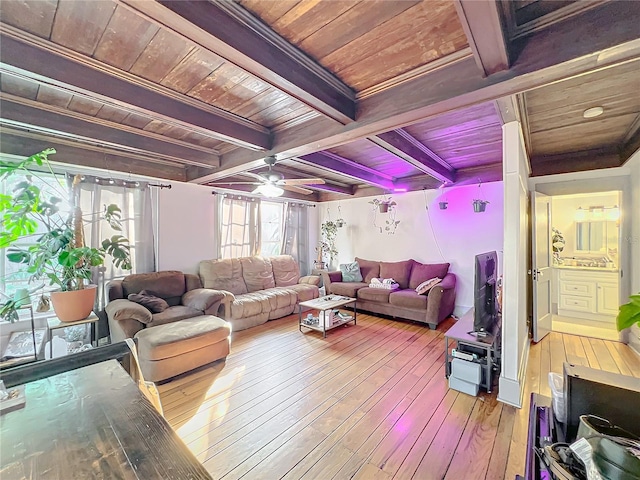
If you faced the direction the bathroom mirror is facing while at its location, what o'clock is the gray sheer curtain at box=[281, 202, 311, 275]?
The gray sheer curtain is roughly at 2 o'clock from the bathroom mirror.

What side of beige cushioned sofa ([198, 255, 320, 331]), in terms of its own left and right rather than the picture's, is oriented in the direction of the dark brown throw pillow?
right

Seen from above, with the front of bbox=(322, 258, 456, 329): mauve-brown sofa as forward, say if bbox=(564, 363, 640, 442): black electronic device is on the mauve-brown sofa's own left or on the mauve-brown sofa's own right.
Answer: on the mauve-brown sofa's own left

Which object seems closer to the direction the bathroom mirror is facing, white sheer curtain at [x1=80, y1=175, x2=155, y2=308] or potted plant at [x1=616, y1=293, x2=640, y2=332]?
the potted plant

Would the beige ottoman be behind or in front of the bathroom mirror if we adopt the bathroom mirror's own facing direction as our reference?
in front

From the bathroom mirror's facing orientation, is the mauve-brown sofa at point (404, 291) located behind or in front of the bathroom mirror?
in front

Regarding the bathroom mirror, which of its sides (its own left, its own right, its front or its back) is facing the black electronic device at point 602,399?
front

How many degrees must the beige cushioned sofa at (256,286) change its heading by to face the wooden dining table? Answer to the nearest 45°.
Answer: approximately 45° to its right

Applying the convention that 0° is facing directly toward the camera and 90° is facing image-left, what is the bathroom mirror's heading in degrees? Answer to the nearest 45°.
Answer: approximately 0°

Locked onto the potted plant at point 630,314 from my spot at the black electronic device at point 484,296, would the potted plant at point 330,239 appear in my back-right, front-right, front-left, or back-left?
back-right
